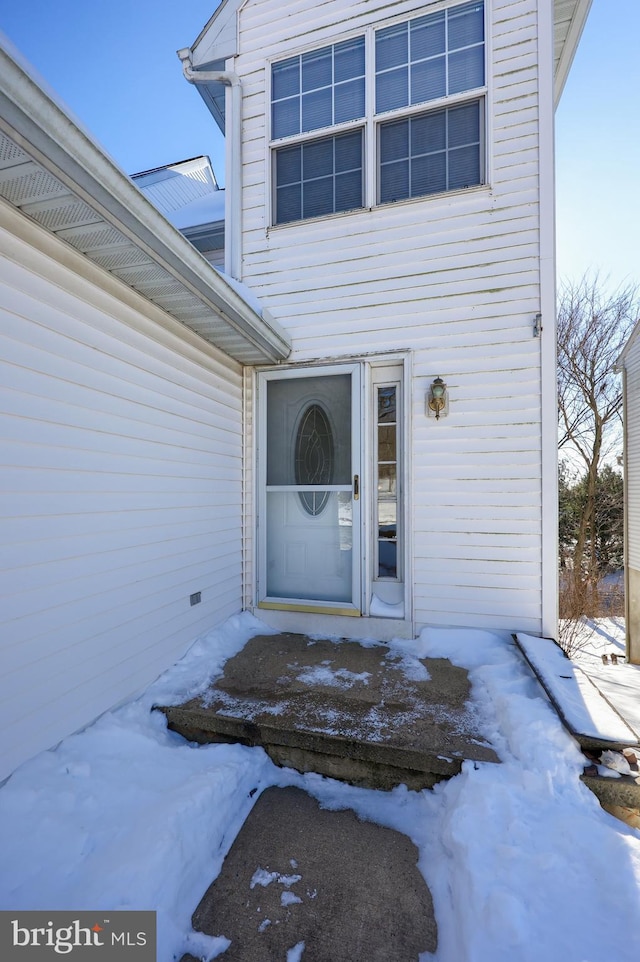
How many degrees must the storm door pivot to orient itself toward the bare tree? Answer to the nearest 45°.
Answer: approximately 135° to its left

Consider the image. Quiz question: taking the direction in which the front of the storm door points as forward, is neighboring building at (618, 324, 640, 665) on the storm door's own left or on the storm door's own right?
on the storm door's own left

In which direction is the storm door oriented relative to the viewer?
toward the camera
